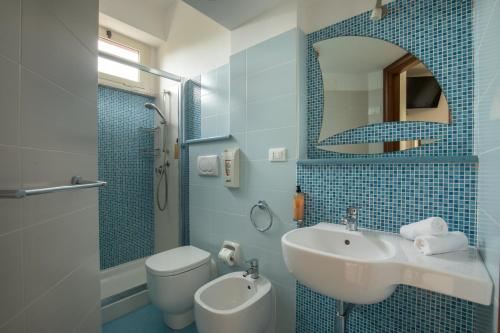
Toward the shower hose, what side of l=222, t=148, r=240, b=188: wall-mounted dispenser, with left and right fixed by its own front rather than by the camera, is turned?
right

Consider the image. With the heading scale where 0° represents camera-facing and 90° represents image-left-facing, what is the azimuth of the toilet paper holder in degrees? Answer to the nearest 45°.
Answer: approximately 45°

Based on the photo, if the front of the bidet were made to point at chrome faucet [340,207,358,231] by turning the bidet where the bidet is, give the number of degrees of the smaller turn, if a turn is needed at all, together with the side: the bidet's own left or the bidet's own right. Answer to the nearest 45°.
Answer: approximately 135° to the bidet's own left

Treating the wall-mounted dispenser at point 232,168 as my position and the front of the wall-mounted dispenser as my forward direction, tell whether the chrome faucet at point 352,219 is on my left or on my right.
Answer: on my left

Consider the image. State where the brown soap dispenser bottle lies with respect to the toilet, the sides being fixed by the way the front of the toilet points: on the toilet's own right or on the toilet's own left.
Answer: on the toilet's own left

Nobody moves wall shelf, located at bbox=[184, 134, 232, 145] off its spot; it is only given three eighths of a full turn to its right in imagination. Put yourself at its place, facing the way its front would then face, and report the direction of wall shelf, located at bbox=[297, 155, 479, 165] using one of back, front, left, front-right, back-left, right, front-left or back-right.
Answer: back-right

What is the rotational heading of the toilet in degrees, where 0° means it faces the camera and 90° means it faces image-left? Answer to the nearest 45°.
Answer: approximately 45°
